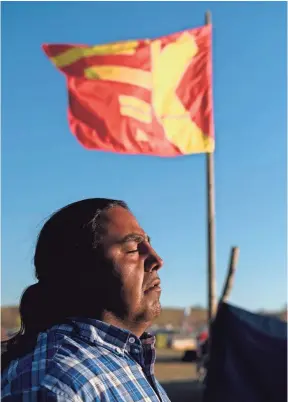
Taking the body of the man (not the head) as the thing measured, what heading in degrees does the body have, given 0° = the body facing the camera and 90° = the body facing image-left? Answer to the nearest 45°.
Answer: approximately 270°

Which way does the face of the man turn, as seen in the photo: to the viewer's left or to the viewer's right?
to the viewer's right

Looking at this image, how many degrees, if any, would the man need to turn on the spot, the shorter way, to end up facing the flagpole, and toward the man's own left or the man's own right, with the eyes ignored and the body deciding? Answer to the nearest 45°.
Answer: approximately 90° to the man's own left

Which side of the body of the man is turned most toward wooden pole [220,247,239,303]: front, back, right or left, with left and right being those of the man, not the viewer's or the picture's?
left

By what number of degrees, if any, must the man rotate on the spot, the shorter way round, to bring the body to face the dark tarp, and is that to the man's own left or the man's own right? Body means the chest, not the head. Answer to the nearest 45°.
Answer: approximately 45° to the man's own left

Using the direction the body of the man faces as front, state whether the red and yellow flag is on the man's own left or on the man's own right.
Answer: on the man's own left
